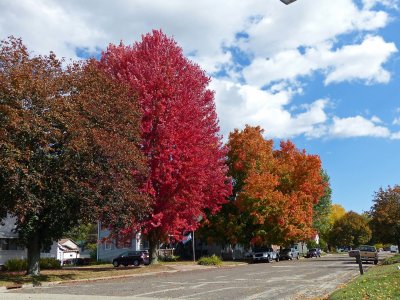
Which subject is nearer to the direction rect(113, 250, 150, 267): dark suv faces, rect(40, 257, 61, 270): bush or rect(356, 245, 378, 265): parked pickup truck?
the bush

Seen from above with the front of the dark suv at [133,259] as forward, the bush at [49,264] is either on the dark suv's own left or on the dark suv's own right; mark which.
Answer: on the dark suv's own left

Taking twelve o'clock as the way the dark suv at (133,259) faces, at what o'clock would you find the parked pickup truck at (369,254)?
The parked pickup truck is roughly at 5 o'clock from the dark suv.

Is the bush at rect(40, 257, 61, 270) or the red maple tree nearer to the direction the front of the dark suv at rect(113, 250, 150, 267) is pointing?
the bush
